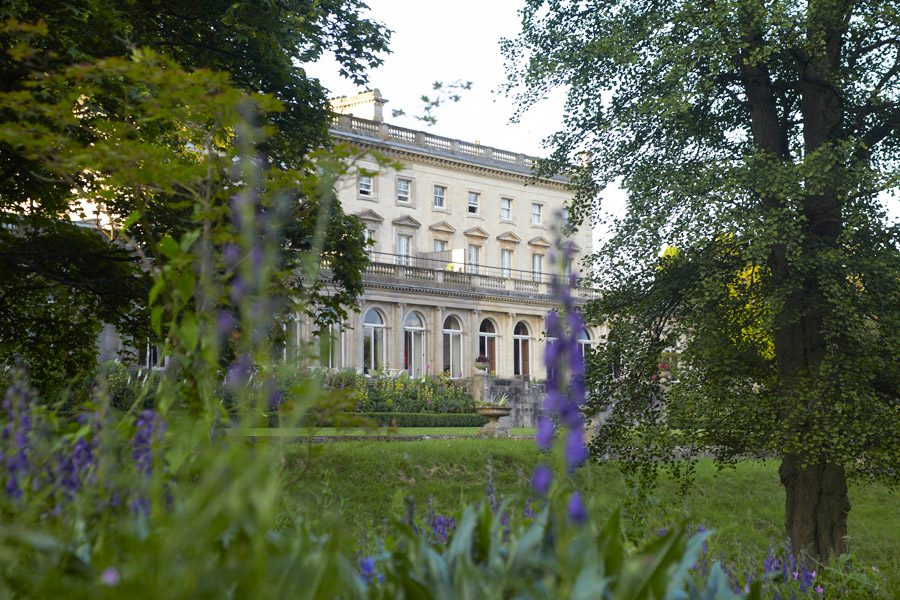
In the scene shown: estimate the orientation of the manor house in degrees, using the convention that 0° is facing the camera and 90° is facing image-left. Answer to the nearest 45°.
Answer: approximately 315°

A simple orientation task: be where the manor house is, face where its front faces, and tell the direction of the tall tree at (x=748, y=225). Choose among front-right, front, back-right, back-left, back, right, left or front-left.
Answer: front-right

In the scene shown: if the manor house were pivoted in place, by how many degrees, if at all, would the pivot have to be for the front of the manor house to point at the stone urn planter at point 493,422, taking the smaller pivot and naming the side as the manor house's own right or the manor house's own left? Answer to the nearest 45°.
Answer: approximately 45° to the manor house's own right

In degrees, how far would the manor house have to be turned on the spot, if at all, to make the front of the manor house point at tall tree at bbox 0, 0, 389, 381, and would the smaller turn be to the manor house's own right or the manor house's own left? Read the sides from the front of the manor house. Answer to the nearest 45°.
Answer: approximately 45° to the manor house's own right

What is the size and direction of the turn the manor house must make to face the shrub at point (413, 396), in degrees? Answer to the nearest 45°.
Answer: approximately 45° to its right
